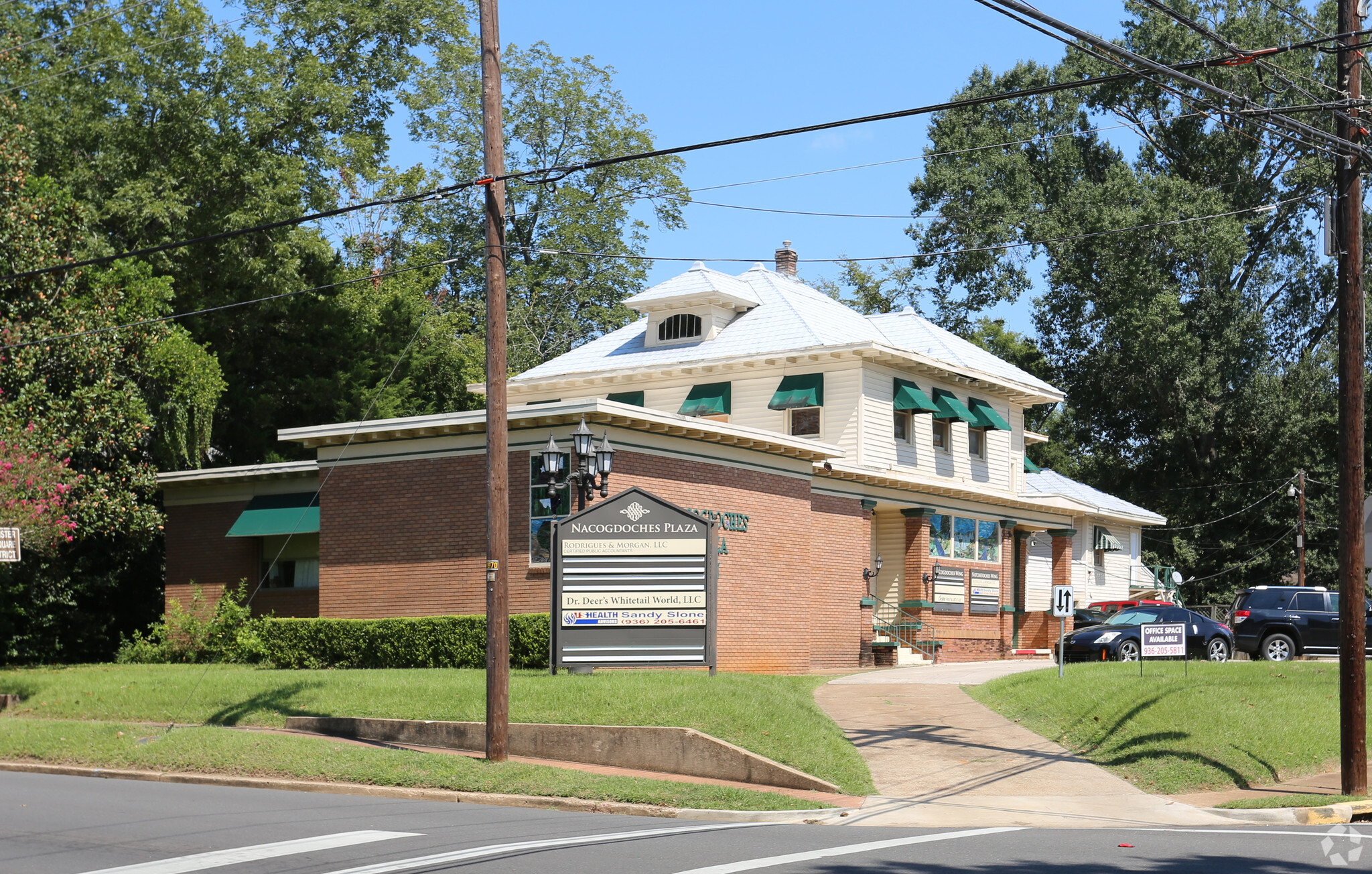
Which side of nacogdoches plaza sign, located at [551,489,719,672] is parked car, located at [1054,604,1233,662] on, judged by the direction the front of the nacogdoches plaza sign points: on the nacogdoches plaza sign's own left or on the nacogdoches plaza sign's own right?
on the nacogdoches plaza sign's own left

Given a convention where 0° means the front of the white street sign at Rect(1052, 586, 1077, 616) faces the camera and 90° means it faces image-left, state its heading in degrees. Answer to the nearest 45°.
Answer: approximately 0°

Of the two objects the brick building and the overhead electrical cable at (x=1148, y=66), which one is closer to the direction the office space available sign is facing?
the overhead electrical cable

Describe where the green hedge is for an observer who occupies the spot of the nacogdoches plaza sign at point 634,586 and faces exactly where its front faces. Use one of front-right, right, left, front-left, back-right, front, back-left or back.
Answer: back-right

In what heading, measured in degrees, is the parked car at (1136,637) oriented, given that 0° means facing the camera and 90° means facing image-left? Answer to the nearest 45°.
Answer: approximately 45°

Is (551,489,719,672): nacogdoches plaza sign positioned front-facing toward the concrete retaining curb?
yes

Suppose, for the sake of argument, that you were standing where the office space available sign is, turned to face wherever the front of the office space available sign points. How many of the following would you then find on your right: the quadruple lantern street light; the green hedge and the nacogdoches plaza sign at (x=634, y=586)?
3

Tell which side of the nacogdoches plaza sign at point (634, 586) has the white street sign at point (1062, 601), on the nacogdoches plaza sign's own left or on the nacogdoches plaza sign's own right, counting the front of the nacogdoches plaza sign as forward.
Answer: on the nacogdoches plaza sign's own left

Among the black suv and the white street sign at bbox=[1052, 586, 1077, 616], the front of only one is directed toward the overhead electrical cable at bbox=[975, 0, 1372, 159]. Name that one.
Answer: the white street sign

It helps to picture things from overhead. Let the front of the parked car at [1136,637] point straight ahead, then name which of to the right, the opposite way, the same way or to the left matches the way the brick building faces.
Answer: to the left
